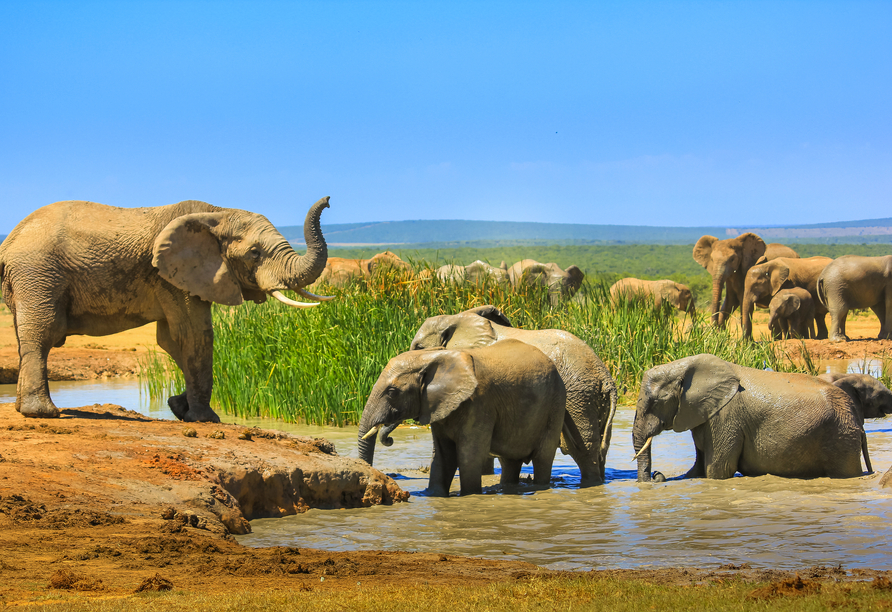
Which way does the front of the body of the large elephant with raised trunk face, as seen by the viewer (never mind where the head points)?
to the viewer's right

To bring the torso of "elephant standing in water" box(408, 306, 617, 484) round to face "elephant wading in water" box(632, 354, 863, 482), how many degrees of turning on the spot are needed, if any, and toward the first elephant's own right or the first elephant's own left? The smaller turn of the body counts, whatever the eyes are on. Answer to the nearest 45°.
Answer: approximately 180°

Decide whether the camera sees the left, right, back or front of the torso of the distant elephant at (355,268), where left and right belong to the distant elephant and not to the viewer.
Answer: right

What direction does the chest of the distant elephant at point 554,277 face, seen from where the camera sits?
to the viewer's right

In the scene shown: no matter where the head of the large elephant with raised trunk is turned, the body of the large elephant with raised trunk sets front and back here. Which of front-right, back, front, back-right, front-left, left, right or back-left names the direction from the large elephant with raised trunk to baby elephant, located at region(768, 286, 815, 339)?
front-left

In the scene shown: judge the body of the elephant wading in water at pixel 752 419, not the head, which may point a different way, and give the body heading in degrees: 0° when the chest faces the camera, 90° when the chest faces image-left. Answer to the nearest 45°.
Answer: approximately 90°

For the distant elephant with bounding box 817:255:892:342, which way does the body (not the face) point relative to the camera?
to the viewer's right

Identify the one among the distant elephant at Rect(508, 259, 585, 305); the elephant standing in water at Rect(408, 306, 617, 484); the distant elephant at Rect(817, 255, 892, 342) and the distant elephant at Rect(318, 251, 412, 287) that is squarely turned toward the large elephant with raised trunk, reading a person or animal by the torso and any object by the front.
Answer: the elephant standing in water

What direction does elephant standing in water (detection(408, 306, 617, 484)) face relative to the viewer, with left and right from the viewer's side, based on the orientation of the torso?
facing to the left of the viewer

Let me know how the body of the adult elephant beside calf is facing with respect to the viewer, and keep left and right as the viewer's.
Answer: facing to the left of the viewer

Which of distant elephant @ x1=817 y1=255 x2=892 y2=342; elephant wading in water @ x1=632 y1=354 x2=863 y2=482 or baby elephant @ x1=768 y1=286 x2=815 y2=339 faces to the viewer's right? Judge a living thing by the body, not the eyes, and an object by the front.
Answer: distant elephant @ x1=817 y1=255 x2=892 y2=342
